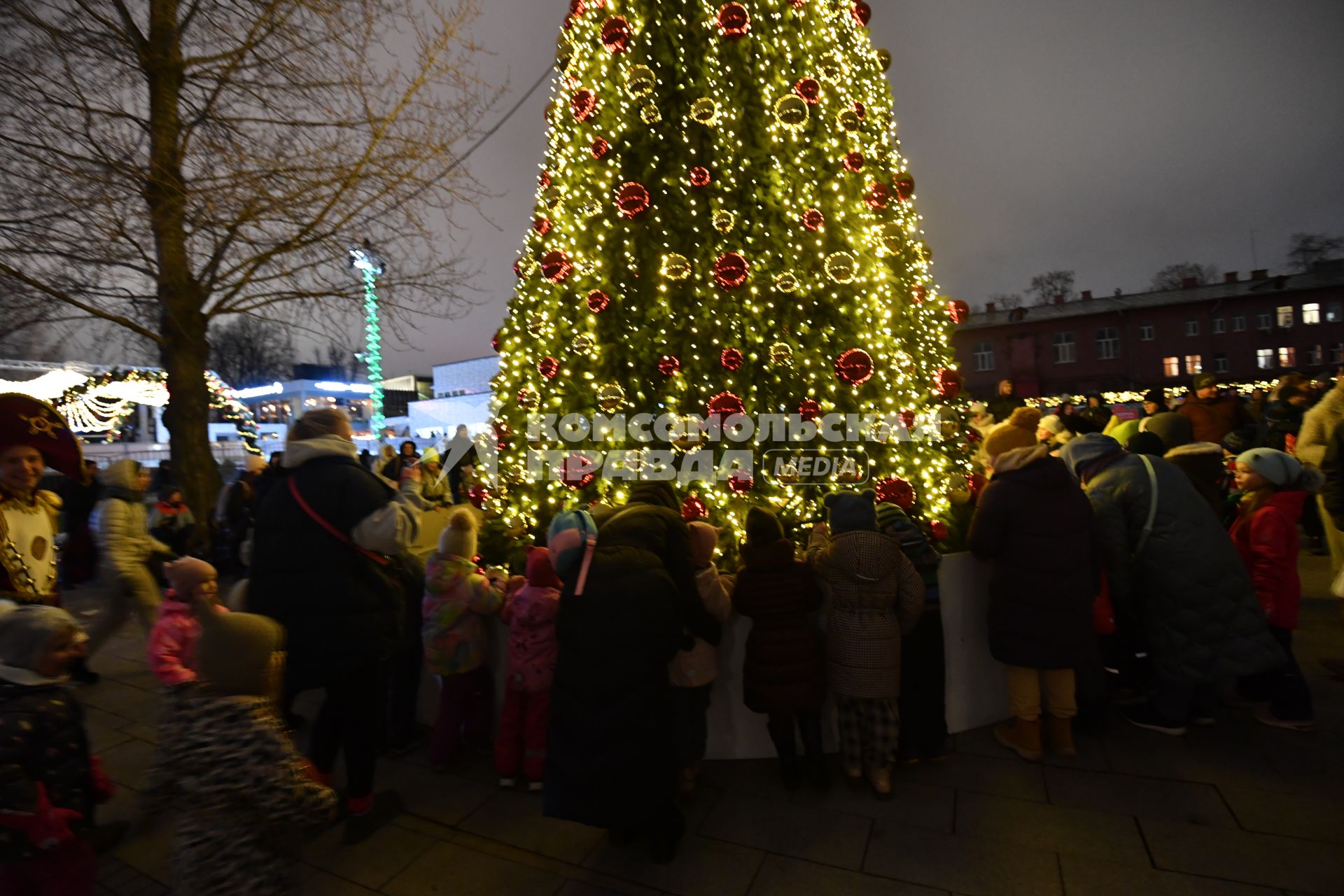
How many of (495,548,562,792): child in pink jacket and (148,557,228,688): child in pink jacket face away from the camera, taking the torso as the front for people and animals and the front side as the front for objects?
1

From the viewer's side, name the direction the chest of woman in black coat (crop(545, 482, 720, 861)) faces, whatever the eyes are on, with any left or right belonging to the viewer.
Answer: facing away from the viewer and to the right of the viewer

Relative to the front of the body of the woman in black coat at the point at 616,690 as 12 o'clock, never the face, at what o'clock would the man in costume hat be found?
The man in costume hat is roughly at 8 o'clock from the woman in black coat.

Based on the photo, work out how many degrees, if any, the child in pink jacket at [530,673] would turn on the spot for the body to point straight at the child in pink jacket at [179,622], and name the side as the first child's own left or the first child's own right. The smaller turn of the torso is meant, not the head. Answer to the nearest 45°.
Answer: approximately 90° to the first child's own left

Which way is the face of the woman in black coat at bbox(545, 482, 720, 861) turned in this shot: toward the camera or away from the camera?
away from the camera

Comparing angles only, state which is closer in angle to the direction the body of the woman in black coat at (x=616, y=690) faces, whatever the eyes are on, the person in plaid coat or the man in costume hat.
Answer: the person in plaid coat

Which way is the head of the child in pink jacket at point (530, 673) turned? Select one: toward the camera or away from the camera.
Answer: away from the camera

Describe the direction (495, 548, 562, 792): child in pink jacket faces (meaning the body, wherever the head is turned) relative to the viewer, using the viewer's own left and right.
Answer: facing away from the viewer
